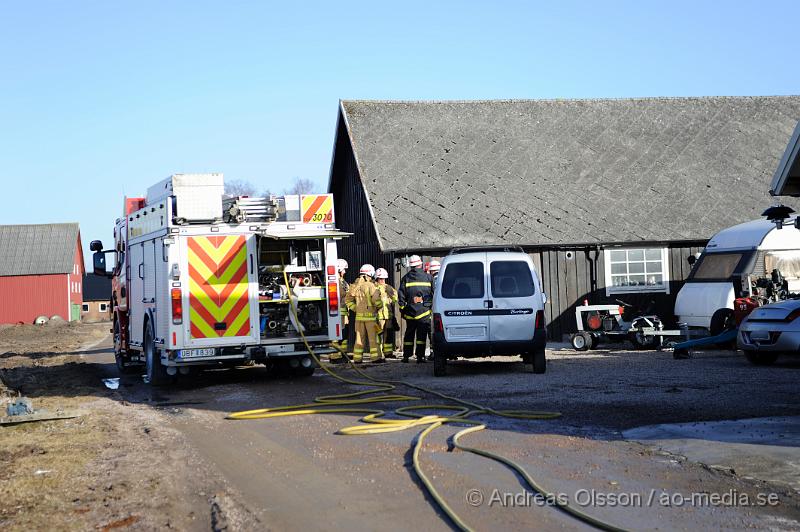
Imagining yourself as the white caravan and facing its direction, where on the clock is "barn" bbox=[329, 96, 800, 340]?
The barn is roughly at 3 o'clock from the white caravan.

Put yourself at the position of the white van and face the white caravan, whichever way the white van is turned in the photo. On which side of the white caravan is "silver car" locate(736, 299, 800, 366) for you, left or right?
right

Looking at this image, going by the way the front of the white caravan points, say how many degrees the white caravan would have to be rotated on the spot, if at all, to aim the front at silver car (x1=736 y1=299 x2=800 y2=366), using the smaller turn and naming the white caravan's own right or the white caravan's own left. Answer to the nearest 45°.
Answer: approximately 45° to the white caravan's own left

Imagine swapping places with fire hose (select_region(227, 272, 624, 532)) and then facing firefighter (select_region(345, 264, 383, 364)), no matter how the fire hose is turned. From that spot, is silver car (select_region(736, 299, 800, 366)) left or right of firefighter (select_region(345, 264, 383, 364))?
right

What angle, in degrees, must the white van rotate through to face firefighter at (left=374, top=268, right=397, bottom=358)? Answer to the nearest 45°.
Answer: approximately 45° to its left

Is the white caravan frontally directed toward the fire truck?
yes

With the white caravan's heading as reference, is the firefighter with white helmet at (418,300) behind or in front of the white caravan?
in front

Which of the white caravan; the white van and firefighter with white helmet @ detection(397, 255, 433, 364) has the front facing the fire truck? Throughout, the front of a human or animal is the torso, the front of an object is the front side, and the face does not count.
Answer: the white caravan

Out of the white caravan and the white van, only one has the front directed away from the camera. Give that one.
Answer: the white van

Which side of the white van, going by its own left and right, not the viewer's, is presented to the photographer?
back

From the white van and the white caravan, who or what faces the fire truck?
the white caravan

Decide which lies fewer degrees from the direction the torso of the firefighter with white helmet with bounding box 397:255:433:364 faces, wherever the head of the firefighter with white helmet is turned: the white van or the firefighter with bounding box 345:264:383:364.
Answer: the firefighter
